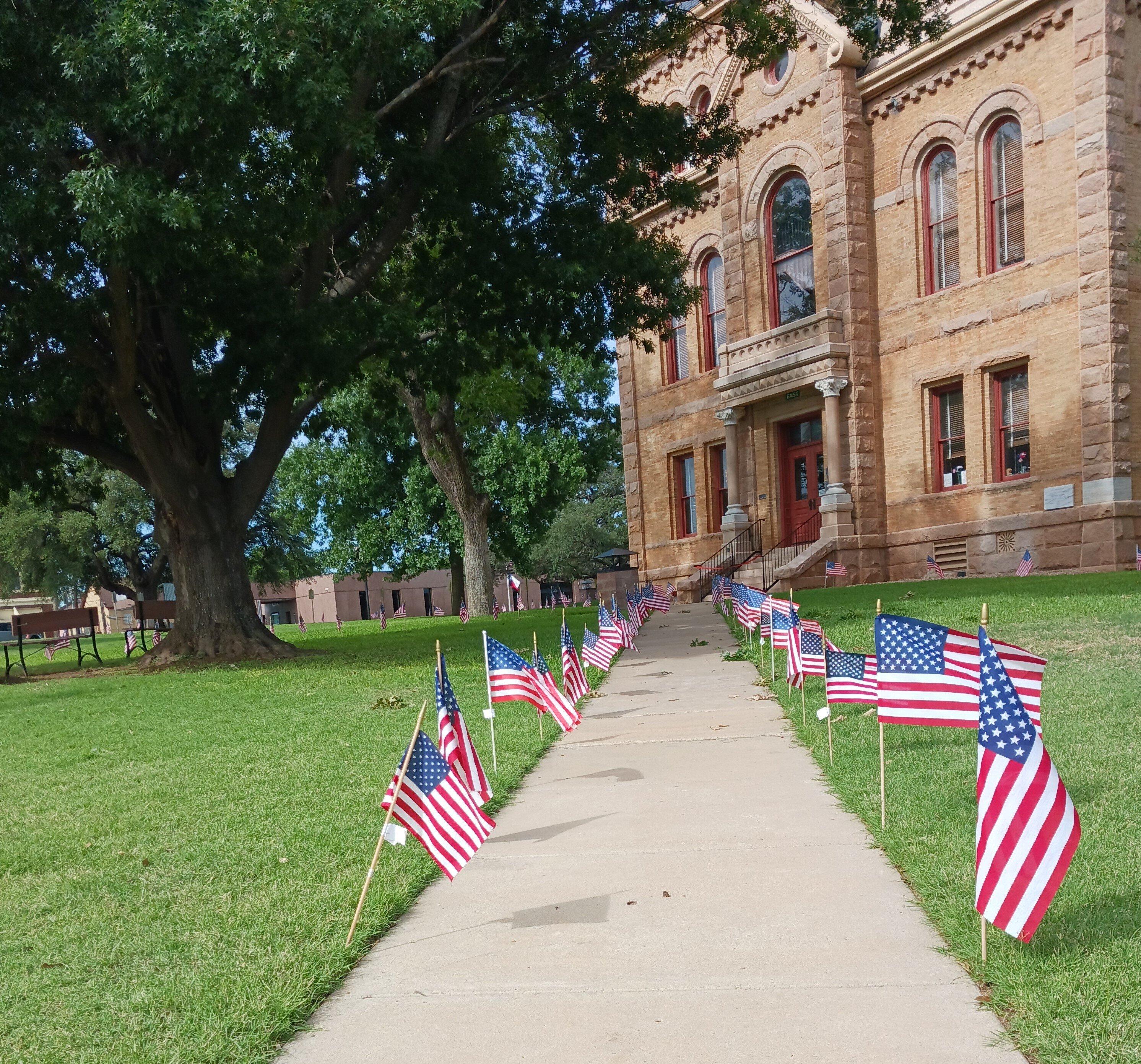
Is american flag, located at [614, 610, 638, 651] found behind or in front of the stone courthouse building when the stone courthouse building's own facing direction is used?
in front

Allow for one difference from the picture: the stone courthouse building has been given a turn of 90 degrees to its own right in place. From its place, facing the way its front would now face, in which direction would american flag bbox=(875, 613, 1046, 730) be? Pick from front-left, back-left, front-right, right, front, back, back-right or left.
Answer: back-left

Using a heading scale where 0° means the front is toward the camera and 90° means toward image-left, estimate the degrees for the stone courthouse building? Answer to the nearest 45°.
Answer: approximately 45°

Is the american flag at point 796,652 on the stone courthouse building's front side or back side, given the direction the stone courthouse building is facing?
on the front side

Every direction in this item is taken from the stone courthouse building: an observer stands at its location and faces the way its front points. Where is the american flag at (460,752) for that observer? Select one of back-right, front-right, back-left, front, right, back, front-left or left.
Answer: front-left

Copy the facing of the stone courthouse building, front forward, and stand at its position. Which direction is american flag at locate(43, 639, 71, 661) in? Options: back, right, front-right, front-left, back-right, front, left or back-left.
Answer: front-right

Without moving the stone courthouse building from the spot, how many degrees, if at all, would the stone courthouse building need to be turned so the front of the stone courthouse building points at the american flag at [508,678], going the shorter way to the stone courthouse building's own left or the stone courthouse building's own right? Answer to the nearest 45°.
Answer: approximately 45° to the stone courthouse building's own left

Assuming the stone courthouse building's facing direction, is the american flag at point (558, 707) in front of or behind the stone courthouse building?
in front
